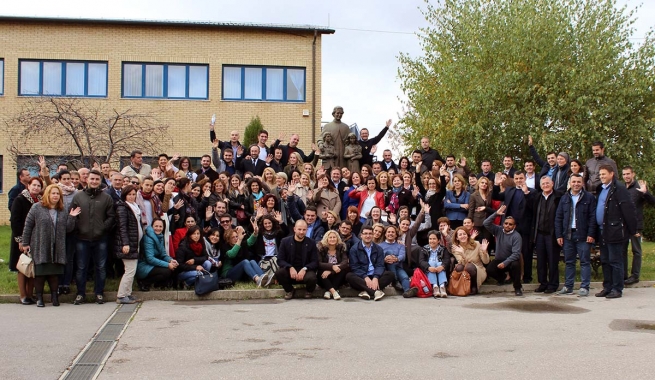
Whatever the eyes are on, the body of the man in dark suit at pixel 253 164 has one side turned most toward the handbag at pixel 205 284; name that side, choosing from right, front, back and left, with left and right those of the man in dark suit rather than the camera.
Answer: front

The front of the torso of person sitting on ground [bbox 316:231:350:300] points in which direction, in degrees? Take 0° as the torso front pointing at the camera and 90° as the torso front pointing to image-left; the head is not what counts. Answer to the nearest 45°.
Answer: approximately 0°

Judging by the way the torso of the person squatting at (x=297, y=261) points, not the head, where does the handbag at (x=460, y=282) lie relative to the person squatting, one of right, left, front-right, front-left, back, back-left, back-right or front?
left

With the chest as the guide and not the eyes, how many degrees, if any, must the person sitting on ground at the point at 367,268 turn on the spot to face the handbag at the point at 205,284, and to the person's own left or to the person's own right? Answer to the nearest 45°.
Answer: approximately 90° to the person's own right

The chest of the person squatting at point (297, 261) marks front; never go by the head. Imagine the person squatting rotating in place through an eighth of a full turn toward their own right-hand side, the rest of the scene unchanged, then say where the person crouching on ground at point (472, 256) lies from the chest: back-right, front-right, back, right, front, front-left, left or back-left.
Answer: back-left

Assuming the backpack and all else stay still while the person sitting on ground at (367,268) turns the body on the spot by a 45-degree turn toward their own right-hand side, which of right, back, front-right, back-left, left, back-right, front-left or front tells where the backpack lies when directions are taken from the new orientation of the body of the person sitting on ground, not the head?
back-left

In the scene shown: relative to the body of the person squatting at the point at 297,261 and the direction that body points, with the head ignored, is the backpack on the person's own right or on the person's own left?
on the person's own left

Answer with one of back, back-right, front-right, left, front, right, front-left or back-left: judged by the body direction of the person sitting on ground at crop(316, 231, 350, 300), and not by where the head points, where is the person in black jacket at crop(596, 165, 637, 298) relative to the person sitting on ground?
left

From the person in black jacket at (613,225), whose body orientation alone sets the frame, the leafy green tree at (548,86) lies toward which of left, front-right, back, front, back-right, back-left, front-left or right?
back-right

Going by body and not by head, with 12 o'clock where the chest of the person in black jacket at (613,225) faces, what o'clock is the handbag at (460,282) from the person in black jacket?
The handbag is roughly at 1 o'clock from the person in black jacket.

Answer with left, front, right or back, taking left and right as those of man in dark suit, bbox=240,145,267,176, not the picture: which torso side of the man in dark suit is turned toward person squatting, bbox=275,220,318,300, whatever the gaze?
front

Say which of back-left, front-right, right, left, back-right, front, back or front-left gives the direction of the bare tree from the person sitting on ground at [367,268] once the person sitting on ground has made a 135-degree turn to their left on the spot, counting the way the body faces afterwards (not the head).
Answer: left

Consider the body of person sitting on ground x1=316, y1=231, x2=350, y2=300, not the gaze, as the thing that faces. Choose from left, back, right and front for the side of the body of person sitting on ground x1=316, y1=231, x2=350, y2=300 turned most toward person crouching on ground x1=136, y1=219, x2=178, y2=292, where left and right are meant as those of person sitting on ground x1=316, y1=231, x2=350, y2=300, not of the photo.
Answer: right
